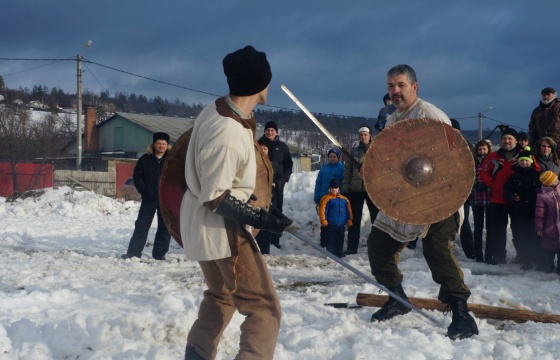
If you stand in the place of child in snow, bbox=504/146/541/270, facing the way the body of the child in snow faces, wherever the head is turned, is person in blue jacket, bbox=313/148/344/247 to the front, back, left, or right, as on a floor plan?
right

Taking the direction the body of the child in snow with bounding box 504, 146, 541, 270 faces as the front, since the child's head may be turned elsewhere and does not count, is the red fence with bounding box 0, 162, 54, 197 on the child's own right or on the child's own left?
on the child's own right

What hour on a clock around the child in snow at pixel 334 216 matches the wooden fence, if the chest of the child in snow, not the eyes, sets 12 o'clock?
The wooden fence is roughly at 5 o'clock from the child in snow.

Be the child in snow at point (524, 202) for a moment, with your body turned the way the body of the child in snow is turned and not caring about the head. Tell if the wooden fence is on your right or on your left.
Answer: on your right

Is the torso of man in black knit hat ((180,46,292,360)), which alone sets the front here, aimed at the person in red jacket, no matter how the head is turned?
yes

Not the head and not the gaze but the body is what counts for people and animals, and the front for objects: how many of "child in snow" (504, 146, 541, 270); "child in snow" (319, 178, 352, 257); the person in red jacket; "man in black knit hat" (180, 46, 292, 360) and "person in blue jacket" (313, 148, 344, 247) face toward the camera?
4

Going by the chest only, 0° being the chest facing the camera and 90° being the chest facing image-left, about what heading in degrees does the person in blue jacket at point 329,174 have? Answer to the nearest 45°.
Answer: approximately 0°

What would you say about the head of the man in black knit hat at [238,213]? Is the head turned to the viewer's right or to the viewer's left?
to the viewer's right

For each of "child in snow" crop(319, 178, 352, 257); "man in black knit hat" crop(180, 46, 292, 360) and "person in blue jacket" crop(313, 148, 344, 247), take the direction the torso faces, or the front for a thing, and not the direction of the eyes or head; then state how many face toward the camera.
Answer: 2
